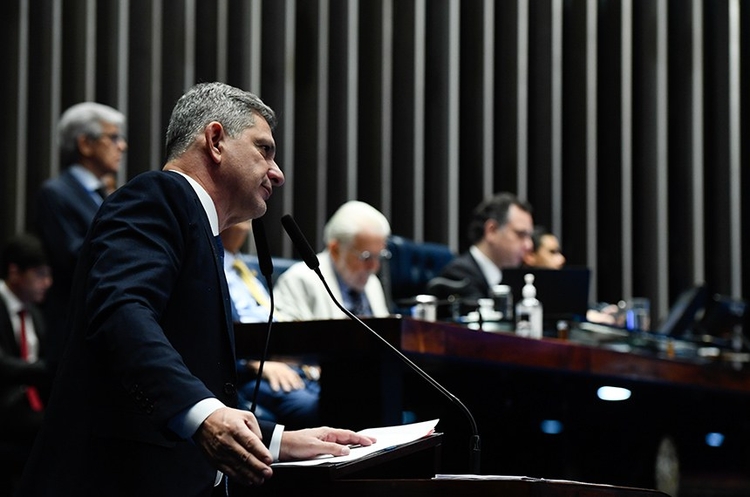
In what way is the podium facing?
to the viewer's right

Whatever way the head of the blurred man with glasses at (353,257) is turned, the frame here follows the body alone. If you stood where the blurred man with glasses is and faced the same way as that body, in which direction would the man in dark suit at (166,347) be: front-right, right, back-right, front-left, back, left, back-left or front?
front-right

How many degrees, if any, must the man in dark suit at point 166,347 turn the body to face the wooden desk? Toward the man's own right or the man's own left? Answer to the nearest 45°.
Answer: approximately 45° to the man's own left

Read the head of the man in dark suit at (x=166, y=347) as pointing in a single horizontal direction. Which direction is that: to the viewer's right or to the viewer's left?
to the viewer's right

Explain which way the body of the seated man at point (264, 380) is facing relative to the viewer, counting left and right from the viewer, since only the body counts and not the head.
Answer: facing the viewer and to the right of the viewer

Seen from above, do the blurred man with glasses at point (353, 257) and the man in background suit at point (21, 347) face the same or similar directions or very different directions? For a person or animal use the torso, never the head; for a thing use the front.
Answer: same or similar directions

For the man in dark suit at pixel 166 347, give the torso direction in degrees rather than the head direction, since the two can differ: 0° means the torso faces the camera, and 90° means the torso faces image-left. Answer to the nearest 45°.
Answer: approximately 270°

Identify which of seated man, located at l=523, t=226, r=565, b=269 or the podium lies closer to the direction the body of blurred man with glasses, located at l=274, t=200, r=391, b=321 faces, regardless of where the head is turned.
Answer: the podium

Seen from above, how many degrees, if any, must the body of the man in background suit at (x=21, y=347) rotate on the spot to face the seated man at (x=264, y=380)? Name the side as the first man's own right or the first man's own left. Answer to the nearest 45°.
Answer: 0° — they already face them

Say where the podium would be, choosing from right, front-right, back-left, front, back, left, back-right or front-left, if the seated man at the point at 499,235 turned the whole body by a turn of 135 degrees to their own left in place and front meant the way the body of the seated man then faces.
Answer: back-left

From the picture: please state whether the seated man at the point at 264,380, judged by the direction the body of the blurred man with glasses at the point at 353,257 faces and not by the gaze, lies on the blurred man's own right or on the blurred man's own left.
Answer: on the blurred man's own right

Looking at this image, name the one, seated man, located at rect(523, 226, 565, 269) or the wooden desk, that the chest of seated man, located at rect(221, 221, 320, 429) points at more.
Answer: the wooden desk

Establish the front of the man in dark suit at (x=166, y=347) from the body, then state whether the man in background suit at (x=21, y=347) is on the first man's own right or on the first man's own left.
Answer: on the first man's own left
